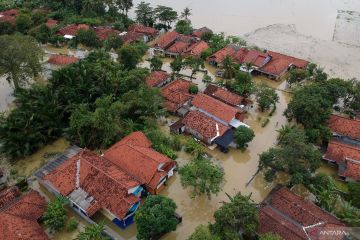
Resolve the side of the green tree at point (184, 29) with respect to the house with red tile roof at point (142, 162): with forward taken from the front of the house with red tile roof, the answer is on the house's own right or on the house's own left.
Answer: on the house's own left

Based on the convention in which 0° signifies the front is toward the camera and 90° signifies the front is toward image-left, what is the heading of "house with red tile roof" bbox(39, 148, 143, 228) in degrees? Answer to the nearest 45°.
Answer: approximately 315°

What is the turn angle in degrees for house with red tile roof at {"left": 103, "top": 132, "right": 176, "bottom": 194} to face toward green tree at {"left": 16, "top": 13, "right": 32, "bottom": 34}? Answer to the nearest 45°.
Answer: approximately 180°

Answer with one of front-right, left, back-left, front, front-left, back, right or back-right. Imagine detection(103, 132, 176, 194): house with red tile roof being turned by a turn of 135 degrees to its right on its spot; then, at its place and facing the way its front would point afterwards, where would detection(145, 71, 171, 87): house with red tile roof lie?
right

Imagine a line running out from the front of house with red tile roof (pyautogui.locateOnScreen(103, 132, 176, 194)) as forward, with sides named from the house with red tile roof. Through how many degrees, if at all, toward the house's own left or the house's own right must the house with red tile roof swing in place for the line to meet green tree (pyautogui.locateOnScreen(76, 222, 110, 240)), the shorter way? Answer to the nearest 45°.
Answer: approximately 90° to the house's own right

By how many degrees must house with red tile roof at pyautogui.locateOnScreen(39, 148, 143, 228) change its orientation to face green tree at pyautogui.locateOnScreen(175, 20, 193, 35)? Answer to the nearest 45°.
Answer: approximately 90° to its left

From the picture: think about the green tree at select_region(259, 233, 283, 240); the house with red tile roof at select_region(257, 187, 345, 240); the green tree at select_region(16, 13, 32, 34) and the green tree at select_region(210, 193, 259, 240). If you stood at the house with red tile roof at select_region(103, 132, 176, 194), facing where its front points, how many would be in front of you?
3

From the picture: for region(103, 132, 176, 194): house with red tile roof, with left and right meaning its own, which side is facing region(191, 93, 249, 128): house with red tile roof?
left

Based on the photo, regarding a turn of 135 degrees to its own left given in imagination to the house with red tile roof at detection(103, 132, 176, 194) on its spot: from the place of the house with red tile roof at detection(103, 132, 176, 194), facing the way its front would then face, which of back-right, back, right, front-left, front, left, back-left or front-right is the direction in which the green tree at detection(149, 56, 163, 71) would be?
front
